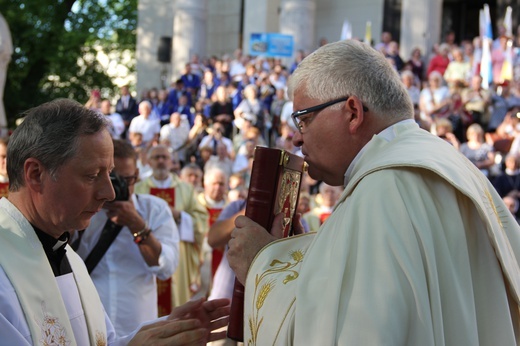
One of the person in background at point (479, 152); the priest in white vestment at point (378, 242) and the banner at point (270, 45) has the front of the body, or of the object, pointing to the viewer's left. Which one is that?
the priest in white vestment

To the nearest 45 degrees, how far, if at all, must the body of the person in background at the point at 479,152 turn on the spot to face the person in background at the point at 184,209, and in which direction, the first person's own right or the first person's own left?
approximately 45° to the first person's own right

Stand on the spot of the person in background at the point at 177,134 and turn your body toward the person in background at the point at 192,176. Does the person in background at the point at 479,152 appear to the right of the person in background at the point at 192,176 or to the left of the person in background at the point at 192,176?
left

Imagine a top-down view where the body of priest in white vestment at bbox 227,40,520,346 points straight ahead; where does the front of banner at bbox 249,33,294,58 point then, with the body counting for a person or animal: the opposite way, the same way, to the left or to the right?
to the left

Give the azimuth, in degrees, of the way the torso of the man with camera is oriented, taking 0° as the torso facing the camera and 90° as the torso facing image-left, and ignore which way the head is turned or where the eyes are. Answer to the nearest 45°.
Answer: approximately 0°

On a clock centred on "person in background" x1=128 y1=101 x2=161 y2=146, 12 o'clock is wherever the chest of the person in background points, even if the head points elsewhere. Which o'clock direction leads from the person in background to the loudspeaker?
The loudspeaker is roughly at 6 o'clock from the person in background.

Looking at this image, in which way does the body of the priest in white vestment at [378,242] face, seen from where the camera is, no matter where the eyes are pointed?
to the viewer's left

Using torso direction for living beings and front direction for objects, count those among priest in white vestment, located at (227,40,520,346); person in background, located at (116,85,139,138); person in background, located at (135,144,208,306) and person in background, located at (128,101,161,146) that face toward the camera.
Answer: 3

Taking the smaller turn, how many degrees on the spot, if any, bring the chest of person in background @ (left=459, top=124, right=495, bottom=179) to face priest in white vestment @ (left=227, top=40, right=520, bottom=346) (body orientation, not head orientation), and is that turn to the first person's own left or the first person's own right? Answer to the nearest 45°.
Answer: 0° — they already face them

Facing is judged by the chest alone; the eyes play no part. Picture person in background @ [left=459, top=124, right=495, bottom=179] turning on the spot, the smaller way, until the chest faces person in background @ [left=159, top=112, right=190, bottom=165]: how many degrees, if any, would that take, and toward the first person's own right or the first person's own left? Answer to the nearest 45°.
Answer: approximately 135° to the first person's own right

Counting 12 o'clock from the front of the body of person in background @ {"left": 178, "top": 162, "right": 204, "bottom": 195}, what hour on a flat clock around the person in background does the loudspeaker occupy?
The loudspeaker is roughly at 6 o'clock from the person in background.
